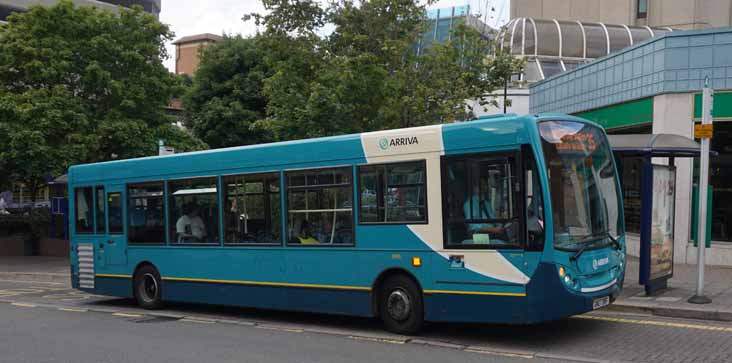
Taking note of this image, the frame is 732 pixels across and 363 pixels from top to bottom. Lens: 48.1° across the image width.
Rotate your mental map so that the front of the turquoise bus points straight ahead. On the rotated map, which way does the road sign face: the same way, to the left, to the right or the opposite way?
to the right

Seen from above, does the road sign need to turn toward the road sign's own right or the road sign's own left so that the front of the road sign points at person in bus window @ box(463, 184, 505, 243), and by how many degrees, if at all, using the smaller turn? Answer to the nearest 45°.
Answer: approximately 45° to the road sign's own right

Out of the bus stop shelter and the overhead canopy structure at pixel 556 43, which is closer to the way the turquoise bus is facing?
the bus stop shelter

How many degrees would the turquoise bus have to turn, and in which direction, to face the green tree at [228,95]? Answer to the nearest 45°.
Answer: approximately 135° to its left

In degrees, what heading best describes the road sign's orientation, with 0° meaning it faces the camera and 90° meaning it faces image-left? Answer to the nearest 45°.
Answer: approximately 0°

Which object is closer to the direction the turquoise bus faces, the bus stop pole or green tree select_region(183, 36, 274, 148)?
the bus stop pole

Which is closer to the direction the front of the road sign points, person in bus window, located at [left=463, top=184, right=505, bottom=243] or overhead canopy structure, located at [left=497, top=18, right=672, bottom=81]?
the person in bus window

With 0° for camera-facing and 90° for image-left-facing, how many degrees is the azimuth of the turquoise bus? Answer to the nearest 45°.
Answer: approximately 315°
